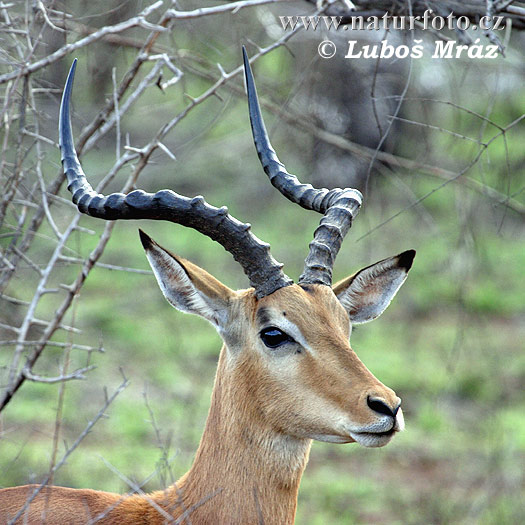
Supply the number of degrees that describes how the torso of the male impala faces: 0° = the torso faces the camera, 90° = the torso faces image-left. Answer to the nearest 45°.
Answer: approximately 270°
